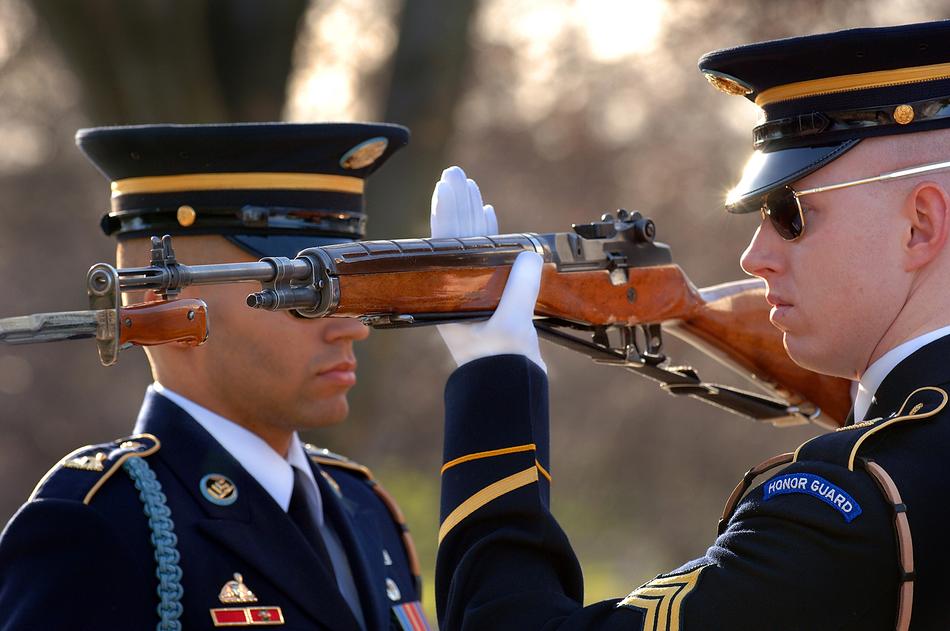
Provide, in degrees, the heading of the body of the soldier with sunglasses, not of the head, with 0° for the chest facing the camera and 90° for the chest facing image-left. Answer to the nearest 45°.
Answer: approximately 90°

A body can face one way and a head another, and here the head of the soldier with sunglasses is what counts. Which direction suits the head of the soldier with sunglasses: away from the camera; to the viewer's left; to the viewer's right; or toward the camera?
to the viewer's left
